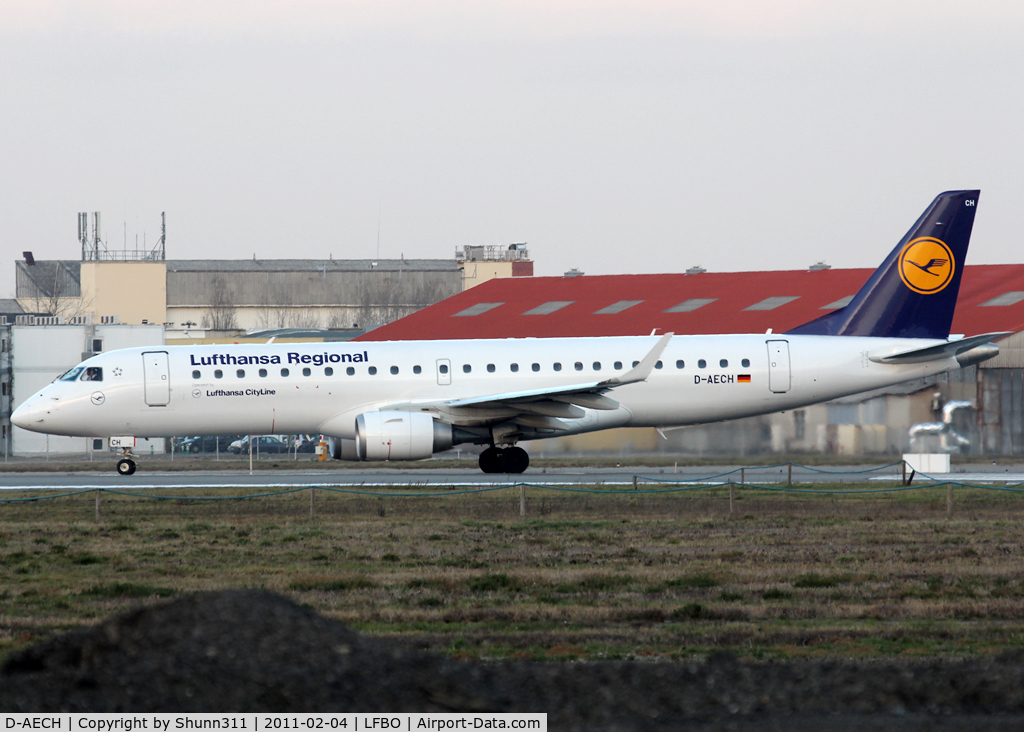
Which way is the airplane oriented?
to the viewer's left
